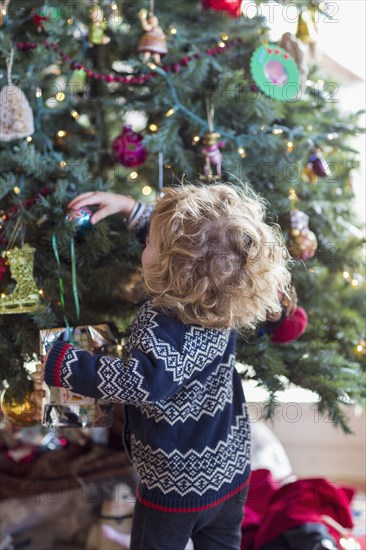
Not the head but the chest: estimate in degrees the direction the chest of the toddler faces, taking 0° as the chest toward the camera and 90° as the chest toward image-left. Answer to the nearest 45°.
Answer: approximately 135°
